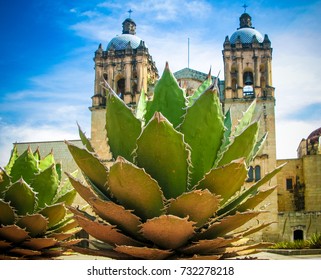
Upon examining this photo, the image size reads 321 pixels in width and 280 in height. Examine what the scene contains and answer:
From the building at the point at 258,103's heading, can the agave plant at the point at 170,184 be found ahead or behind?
ahead

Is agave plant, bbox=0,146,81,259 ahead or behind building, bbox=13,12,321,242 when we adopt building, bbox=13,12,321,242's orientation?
ahead

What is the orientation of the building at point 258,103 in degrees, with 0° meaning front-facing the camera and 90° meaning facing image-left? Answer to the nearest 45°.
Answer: approximately 0°
